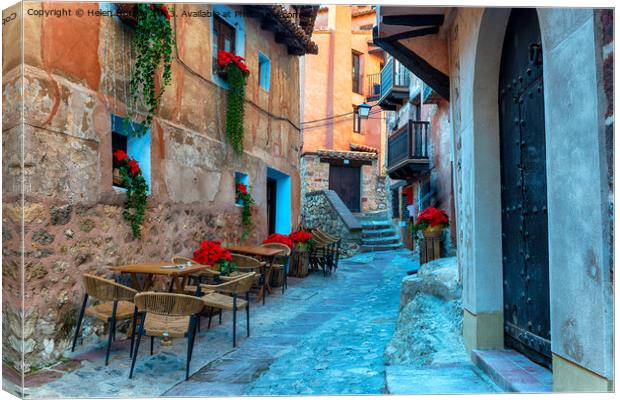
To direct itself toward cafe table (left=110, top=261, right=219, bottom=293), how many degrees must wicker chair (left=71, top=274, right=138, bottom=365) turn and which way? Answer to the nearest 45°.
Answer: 0° — it already faces it

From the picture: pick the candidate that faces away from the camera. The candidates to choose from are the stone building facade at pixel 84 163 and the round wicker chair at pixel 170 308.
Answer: the round wicker chair

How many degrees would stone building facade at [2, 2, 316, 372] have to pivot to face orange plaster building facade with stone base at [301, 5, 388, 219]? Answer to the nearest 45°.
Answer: approximately 90° to its left

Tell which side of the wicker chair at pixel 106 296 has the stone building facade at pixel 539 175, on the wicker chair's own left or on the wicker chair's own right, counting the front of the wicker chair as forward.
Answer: on the wicker chair's own right

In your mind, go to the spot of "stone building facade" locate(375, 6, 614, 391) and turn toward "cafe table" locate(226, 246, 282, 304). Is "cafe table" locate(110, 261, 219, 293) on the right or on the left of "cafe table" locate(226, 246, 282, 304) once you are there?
left

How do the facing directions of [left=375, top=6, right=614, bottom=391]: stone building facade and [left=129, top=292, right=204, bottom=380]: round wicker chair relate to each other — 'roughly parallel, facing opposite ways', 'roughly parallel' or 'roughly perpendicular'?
roughly perpendicular

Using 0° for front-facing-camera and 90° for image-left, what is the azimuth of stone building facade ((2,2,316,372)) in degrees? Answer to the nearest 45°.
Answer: approximately 315°

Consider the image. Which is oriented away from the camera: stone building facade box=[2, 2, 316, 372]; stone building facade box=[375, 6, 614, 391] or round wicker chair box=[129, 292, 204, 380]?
the round wicker chair

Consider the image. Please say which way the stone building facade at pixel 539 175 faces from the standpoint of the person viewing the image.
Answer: facing the viewer and to the left of the viewer

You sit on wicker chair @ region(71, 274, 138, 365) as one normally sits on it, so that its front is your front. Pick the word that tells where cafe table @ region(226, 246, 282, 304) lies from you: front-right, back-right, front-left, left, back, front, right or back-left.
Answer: front

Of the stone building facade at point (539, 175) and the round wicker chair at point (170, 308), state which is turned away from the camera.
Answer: the round wicker chair

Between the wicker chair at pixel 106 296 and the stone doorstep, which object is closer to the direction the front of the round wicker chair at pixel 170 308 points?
the wicker chair

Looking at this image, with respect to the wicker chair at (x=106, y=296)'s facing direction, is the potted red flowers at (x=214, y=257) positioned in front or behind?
in front

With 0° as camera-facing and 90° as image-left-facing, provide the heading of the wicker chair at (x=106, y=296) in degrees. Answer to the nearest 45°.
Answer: approximately 225°

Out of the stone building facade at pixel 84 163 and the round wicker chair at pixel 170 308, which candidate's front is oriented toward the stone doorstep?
the stone building facade

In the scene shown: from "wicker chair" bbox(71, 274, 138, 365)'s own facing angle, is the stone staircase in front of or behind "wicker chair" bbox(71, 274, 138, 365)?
in front

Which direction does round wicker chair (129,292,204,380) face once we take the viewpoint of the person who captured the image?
facing away from the viewer

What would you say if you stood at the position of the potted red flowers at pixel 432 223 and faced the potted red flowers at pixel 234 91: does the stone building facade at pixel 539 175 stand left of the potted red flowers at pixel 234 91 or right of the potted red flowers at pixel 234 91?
left
